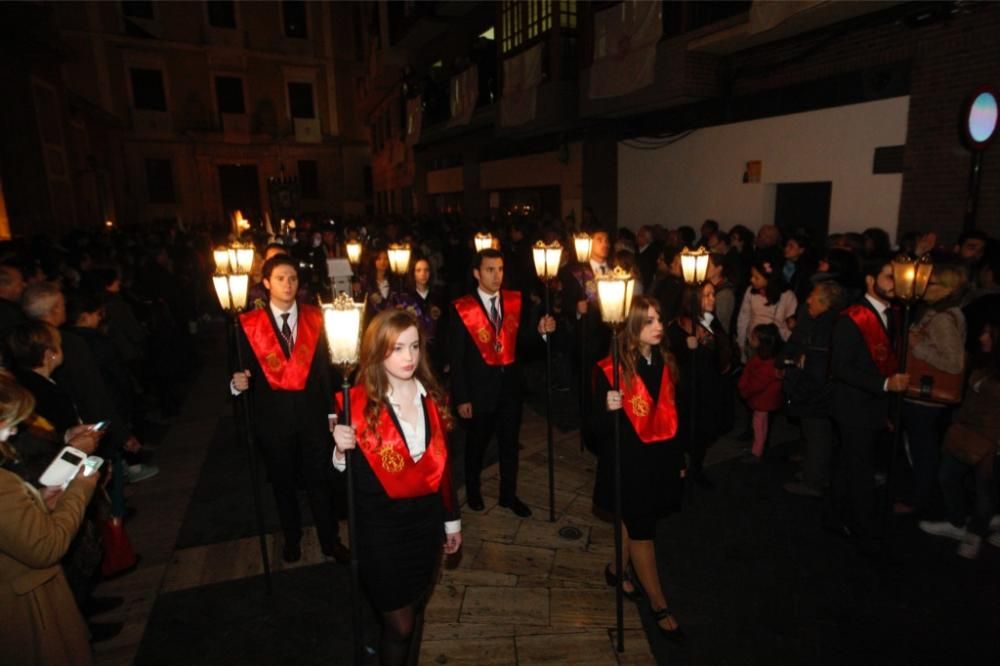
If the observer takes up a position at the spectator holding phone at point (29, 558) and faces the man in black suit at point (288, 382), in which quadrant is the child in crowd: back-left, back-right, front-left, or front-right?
front-right

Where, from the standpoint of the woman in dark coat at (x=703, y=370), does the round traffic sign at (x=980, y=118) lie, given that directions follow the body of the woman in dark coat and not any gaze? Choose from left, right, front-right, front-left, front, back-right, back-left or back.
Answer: left

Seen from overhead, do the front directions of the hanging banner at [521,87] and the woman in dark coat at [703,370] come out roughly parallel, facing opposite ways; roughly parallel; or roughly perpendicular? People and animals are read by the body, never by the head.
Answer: roughly perpendicular

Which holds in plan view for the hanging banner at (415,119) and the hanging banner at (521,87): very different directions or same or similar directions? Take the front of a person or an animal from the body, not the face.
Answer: same or similar directions

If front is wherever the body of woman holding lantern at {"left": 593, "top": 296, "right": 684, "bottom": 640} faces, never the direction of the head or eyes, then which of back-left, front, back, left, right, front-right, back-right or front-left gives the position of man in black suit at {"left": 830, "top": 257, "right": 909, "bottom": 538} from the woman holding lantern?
left

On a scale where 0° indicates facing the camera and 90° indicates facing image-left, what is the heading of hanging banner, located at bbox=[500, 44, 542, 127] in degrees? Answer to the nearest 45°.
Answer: approximately 45°

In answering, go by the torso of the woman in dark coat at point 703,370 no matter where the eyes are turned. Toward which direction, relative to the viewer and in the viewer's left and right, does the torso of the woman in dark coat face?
facing the viewer and to the right of the viewer

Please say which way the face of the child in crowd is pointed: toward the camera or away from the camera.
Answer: away from the camera

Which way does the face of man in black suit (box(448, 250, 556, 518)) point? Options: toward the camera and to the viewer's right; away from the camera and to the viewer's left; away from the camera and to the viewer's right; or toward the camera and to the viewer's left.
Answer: toward the camera and to the viewer's right

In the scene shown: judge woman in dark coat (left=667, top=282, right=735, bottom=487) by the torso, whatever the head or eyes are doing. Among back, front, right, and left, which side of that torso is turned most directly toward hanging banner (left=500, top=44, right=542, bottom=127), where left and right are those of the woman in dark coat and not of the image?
back

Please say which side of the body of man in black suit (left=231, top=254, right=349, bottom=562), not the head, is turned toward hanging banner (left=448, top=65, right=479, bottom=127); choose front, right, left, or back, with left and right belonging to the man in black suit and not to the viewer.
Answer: back

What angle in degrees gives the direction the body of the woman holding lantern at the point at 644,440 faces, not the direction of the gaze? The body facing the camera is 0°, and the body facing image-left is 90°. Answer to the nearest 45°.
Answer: approximately 315°

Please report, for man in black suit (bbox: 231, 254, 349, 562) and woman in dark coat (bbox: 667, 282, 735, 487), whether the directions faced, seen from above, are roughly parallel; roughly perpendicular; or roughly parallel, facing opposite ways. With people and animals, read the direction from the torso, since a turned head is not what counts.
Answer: roughly parallel

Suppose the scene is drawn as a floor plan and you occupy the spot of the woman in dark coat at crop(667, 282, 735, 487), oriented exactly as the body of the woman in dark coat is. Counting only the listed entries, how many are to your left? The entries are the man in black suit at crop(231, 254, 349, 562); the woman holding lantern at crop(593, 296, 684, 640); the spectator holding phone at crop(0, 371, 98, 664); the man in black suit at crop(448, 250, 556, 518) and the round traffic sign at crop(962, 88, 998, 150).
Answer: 1

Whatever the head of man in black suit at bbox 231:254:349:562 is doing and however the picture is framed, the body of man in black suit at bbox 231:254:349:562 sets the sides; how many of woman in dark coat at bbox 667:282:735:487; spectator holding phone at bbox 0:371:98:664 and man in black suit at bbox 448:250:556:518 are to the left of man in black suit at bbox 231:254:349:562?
2

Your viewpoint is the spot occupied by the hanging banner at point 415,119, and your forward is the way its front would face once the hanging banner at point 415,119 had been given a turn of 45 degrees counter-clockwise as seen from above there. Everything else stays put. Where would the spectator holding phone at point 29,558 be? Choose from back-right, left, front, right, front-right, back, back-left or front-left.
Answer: front

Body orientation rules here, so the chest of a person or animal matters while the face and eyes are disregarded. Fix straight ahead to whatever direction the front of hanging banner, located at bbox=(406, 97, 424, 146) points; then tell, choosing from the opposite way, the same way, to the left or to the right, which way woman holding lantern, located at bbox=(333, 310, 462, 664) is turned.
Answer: to the left

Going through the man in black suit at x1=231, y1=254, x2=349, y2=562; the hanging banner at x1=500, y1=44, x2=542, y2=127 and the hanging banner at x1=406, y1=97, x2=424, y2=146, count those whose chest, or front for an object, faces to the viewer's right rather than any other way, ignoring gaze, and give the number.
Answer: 0

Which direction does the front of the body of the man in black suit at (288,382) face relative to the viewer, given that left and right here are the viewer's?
facing the viewer

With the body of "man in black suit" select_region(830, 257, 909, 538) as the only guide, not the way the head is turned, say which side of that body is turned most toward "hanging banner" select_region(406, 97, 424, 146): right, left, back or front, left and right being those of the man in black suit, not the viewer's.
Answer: back

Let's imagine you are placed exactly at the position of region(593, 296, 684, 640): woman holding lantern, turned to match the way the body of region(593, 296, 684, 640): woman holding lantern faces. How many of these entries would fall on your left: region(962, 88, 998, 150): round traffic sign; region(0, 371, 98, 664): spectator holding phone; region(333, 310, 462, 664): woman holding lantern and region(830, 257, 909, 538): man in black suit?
2
